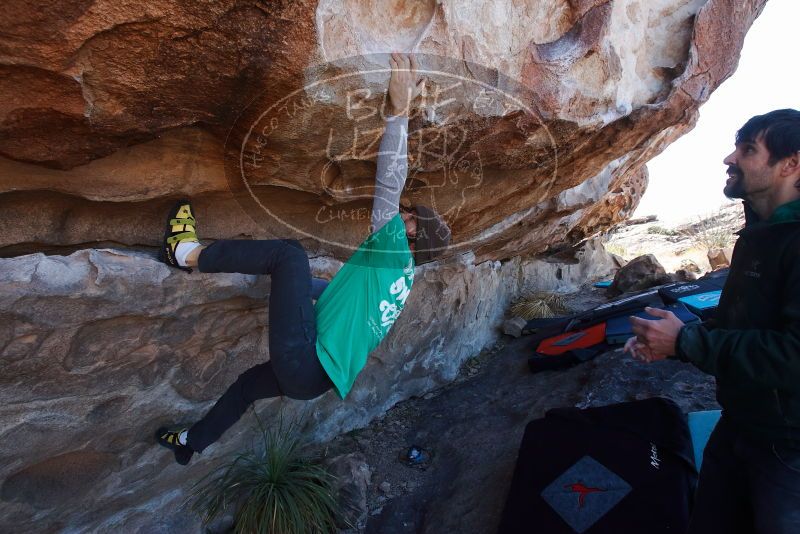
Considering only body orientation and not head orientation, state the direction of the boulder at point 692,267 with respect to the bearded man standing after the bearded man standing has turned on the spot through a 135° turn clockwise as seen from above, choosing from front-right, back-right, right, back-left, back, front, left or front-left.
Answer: front-left

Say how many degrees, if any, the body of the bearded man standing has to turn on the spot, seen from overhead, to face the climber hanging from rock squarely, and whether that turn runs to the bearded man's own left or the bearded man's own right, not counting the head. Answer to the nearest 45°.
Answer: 0° — they already face them

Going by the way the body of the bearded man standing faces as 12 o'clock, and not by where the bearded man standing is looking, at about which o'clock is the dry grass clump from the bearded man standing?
The dry grass clump is roughly at 2 o'clock from the bearded man standing.

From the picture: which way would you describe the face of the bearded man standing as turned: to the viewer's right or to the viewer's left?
to the viewer's left

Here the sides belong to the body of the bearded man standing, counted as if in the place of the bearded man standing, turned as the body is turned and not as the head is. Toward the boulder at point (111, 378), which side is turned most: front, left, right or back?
front

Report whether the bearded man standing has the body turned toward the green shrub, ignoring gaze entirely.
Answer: yes

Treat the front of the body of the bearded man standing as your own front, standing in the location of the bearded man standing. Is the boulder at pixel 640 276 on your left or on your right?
on your right

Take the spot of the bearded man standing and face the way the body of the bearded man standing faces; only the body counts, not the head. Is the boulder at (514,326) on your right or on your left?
on your right

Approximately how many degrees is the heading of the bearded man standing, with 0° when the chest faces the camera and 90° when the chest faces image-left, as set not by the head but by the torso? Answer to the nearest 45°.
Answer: approximately 90°
